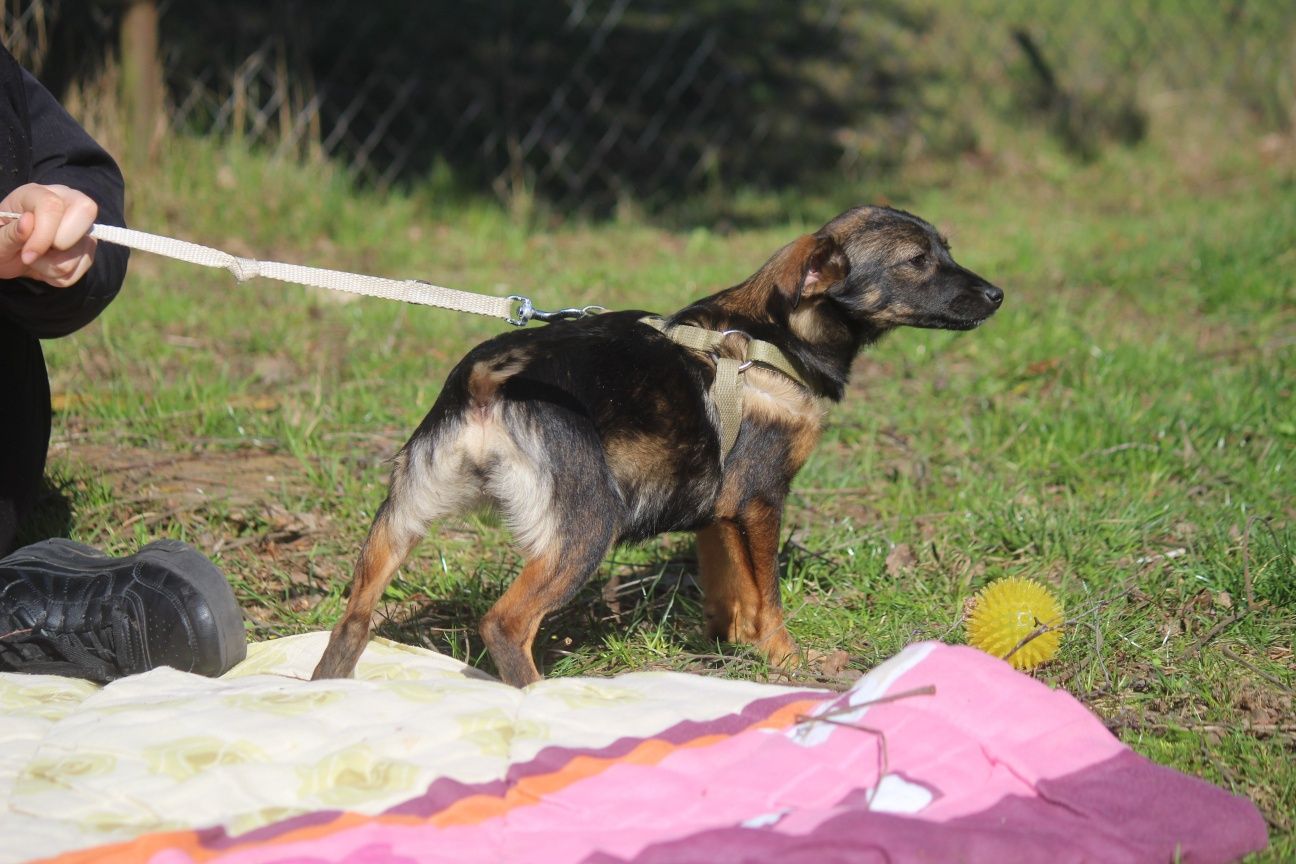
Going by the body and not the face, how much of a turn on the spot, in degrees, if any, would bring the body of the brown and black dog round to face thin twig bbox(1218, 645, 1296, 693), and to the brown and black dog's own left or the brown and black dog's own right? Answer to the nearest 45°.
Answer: approximately 45° to the brown and black dog's own right

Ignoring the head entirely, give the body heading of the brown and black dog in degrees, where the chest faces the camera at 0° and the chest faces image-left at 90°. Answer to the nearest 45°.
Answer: approximately 225°

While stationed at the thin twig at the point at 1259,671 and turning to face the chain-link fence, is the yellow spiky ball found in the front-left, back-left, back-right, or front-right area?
front-left

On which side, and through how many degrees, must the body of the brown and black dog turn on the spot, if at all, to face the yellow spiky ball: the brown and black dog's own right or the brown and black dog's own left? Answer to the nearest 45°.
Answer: approximately 45° to the brown and black dog's own right

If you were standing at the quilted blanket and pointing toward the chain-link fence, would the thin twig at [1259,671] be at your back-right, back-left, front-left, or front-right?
front-right

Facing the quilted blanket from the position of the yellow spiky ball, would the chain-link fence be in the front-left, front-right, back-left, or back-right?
back-right

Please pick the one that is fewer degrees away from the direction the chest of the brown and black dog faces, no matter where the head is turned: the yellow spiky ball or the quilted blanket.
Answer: the yellow spiky ball

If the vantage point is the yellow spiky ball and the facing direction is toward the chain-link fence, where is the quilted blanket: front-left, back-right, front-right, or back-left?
back-left

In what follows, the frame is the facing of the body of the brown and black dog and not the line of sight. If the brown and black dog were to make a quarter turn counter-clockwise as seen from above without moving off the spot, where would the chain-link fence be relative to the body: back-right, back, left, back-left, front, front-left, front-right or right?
front-right
